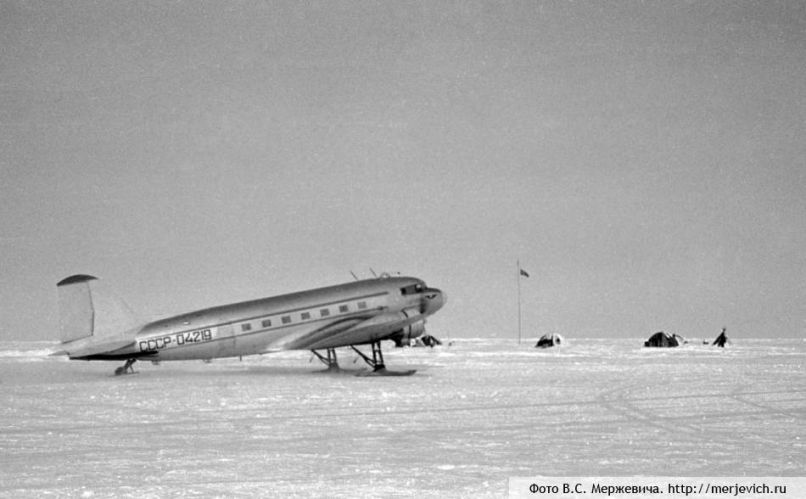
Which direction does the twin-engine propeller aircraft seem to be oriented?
to the viewer's right
